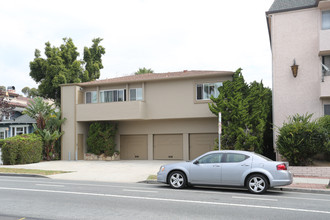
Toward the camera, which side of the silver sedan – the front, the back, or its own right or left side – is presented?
left

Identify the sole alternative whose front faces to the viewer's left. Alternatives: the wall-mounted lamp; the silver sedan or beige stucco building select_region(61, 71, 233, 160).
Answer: the silver sedan

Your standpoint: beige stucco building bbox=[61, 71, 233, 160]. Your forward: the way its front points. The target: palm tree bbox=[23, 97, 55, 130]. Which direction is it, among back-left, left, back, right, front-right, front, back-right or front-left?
right

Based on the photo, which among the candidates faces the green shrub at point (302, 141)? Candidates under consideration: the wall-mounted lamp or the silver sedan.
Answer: the wall-mounted lamp

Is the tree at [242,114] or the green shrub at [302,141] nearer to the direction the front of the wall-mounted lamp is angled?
the green shrub

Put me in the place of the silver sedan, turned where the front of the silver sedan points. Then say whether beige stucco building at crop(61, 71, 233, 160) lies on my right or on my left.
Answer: on my right

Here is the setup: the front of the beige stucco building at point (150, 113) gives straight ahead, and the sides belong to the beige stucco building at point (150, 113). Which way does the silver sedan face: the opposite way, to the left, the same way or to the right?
to the right

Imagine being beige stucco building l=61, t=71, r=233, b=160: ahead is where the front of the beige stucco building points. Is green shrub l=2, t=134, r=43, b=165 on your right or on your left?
on your right
